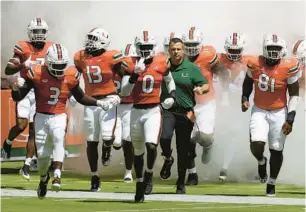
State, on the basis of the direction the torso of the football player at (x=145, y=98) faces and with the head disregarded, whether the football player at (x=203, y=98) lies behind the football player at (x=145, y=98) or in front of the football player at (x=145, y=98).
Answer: behind

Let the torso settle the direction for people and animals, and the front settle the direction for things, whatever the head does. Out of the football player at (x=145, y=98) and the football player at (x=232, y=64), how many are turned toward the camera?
2

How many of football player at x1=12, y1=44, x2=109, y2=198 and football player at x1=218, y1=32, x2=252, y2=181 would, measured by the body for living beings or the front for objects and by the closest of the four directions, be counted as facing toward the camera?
2

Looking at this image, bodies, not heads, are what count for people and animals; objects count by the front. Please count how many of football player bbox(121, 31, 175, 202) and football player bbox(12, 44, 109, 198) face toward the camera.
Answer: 2

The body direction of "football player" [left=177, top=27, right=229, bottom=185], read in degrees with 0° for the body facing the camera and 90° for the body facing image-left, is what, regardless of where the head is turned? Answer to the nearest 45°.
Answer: approximately 45°

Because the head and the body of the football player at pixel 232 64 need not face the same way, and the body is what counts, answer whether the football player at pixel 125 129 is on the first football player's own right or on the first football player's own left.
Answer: on the first football player's own right
